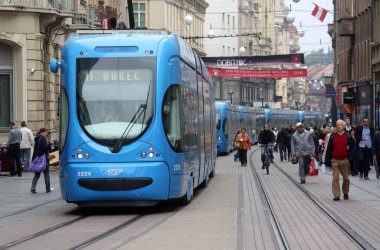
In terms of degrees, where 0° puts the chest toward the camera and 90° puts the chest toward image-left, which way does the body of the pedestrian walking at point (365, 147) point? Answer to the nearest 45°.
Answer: approximately 0°

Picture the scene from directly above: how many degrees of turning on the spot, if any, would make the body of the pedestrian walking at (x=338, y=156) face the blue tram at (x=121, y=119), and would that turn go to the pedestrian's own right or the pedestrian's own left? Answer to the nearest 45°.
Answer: approximately 45° to the pedestrian's own right

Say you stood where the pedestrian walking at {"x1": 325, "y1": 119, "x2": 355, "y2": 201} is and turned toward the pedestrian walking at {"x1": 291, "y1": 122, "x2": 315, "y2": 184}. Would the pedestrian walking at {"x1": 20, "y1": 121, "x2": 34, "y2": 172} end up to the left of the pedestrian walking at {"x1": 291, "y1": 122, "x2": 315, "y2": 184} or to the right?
left

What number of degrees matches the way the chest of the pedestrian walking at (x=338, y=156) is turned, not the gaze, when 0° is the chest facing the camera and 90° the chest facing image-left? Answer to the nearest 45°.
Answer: approximately 0°

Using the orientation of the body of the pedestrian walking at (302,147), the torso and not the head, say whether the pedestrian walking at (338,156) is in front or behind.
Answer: in front

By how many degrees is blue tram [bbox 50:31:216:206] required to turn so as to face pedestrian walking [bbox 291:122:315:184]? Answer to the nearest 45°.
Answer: approximately 135° to its left
